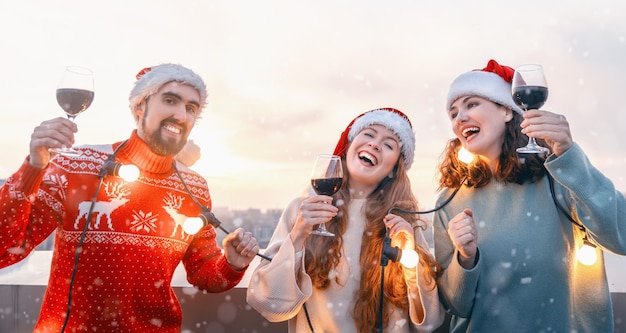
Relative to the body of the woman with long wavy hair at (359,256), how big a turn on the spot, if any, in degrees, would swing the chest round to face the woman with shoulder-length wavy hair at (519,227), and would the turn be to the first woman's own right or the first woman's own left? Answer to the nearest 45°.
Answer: approximately 90° to the first woman's own left

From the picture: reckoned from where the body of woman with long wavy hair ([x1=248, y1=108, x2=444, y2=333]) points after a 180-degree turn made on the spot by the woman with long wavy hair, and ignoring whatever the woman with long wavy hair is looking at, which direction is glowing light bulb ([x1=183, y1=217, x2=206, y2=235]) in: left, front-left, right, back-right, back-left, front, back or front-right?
left

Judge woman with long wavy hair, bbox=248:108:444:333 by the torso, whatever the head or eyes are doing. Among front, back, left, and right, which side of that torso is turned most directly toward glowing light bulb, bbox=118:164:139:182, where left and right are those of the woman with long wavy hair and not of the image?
right

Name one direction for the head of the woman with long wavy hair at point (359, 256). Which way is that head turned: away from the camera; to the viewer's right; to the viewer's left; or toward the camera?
toward the camera

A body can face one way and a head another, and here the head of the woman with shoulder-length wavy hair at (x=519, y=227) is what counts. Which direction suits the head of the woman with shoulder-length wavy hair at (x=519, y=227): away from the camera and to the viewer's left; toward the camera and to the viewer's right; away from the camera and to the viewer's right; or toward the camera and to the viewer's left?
toward the camera and to the viewer's left

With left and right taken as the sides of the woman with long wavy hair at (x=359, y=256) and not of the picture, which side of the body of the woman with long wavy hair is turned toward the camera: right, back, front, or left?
front

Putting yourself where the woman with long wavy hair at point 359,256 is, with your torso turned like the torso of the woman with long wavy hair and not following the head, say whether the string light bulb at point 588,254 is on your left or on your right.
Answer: on your left
